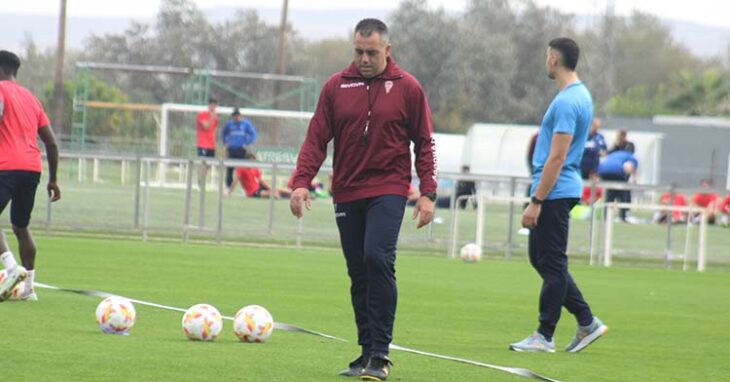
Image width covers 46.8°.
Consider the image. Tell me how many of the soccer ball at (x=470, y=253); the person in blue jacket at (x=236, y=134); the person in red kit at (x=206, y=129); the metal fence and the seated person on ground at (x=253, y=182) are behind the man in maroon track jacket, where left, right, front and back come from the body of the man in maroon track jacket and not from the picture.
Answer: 5

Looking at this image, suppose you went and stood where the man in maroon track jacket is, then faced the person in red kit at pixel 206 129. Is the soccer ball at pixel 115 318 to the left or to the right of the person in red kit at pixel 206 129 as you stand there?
left

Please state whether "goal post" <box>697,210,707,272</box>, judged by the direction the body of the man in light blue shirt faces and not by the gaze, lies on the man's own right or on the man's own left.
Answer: on the man's own right

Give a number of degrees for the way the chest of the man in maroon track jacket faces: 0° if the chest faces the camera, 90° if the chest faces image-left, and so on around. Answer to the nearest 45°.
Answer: approximately 0°
